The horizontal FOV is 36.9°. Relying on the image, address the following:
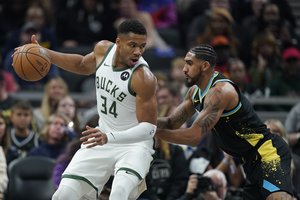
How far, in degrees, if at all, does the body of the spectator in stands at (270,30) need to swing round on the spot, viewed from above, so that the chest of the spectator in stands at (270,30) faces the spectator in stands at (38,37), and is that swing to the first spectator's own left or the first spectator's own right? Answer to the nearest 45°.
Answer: approximately 90° to the first spectator's own right

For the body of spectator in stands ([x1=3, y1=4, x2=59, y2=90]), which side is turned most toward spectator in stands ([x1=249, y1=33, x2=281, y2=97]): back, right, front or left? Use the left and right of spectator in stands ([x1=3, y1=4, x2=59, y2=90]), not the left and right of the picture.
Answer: left

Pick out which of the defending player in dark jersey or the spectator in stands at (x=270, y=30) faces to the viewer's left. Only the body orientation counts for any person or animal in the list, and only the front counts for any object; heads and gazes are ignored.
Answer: the defending player in dark jersey

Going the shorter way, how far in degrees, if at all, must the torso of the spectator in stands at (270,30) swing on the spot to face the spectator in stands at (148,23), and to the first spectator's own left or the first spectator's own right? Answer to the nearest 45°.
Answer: approximately 90° to the first spectator's own right

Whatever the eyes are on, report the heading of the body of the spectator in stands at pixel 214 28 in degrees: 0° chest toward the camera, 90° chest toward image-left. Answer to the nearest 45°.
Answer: approximately 0°

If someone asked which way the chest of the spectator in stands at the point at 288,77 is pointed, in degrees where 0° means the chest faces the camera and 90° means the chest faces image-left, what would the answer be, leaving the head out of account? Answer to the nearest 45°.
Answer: approximately 0°

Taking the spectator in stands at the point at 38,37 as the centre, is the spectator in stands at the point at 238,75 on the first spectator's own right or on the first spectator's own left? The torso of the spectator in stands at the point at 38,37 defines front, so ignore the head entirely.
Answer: on the first spectator's own left
